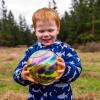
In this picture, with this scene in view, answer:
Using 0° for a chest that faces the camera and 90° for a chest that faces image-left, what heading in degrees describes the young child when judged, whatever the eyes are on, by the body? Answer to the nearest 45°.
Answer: approximately 0°
